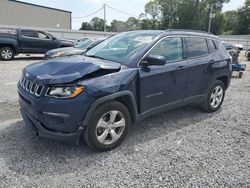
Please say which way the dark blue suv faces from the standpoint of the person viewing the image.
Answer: facing the viewer and to the left of the viewer
